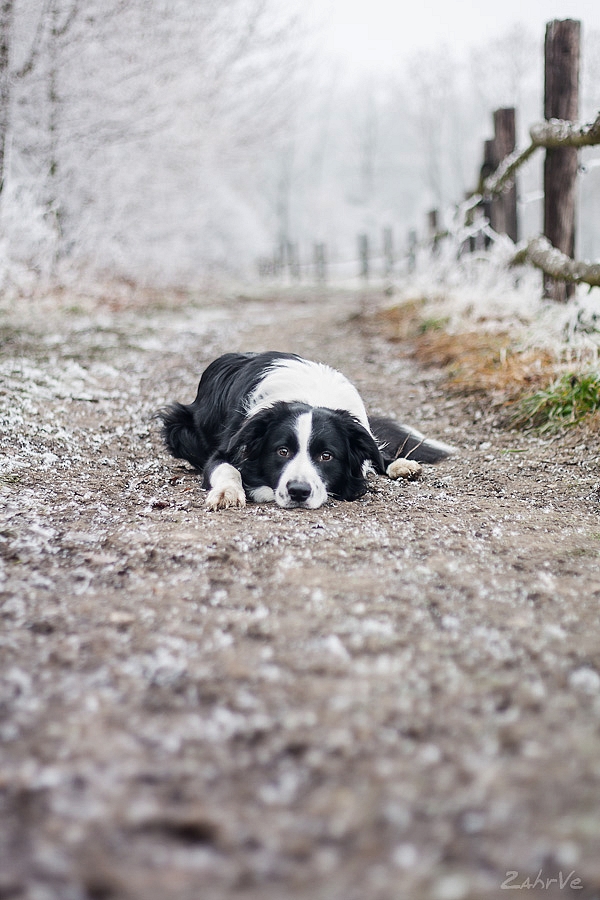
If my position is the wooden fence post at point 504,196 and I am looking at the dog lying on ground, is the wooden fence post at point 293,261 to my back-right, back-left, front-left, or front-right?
back-right

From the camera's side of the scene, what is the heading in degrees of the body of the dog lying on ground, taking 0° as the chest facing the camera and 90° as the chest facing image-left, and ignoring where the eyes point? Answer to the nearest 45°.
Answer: approximately 0°

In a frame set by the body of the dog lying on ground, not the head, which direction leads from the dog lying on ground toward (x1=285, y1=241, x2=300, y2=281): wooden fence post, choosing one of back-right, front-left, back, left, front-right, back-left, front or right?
back

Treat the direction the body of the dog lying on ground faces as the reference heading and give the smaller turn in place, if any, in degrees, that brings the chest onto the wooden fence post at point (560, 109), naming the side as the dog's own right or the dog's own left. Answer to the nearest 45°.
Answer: approximately 135° to the dog's own left

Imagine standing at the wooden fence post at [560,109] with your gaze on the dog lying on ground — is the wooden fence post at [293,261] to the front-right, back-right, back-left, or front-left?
back-right

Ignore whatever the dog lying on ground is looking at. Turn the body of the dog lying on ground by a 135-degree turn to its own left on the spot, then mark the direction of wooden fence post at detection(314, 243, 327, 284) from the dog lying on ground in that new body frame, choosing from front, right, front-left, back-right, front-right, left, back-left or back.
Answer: front-left

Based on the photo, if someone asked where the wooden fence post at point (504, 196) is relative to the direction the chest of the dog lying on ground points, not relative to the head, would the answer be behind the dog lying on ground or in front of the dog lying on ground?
behind
